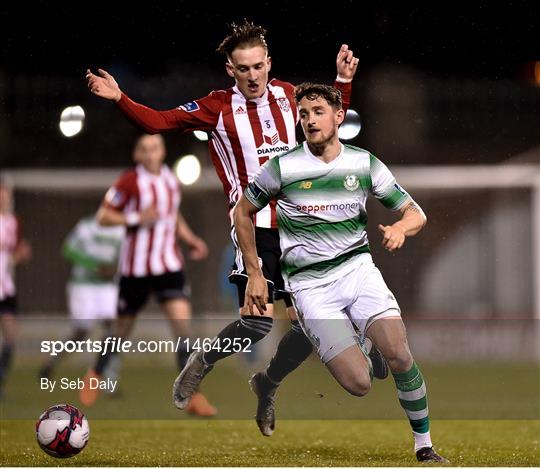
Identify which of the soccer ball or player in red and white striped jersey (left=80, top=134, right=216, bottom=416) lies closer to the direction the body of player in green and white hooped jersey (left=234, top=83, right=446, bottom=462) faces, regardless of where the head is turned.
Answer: the soccer ball

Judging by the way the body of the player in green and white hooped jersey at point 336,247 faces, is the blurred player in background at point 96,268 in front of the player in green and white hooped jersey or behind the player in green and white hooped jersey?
behind

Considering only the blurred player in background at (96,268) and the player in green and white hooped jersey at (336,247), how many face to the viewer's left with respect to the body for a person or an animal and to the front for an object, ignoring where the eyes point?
0

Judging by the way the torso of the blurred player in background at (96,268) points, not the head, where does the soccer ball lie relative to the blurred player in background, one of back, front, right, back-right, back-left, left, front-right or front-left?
front-right

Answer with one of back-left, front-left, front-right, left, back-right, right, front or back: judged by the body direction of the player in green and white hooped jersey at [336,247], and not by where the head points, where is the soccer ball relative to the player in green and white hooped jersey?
right

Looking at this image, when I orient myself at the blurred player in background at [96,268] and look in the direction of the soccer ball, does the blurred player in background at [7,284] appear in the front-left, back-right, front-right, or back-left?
front-right

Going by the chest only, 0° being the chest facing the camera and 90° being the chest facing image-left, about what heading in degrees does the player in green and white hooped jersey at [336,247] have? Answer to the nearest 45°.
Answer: approximately 0°

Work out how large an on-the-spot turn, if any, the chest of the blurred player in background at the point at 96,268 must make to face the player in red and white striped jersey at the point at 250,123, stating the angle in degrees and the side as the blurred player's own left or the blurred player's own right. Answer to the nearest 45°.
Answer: approximately 45° to the blurred player's own right

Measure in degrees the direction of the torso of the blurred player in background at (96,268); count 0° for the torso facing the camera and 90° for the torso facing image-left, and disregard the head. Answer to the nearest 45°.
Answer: approximately 315°

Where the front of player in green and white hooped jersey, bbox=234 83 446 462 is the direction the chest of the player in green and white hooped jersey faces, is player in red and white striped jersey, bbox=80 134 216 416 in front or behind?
behind

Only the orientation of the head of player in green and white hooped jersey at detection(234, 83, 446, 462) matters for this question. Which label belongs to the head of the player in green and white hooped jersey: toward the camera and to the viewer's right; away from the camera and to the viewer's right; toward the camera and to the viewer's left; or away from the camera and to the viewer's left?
toward the camera and to the viewer's left
